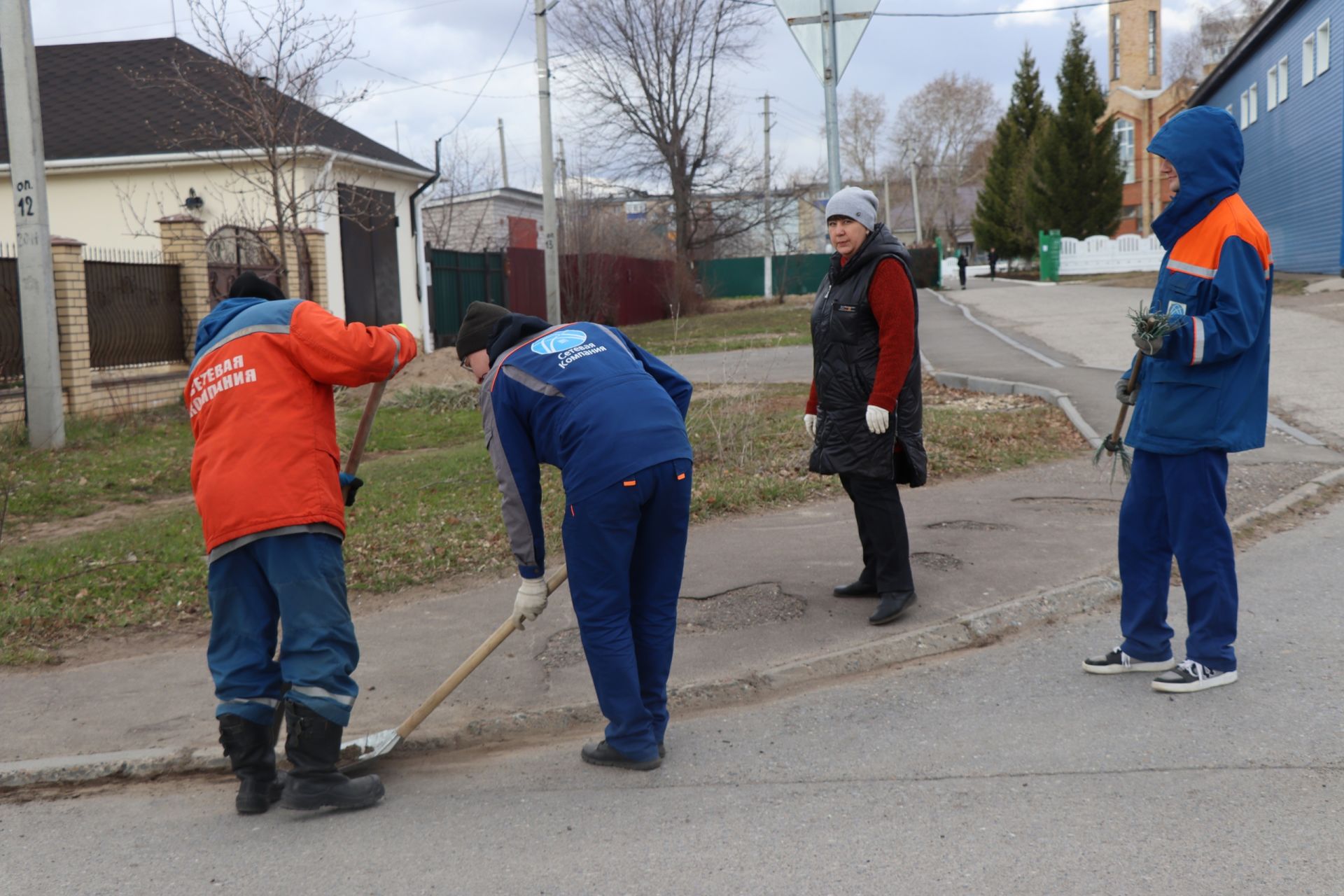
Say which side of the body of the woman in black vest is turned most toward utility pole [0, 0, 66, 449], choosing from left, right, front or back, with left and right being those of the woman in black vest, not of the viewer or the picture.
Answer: right

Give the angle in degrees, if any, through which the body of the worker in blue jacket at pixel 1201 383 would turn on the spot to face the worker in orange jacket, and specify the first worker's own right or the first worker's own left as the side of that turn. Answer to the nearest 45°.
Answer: approximately 45° to the first worker's own left

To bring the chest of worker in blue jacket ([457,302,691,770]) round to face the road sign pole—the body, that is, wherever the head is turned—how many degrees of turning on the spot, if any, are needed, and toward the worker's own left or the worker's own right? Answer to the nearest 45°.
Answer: approximately 45° to the worker's own right

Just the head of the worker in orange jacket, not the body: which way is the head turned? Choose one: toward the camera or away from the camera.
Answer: away from the camera

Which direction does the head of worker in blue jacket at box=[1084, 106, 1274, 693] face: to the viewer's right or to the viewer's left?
to the viewer's left

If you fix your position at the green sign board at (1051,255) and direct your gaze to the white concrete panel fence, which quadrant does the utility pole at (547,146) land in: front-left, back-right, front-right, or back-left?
back-right

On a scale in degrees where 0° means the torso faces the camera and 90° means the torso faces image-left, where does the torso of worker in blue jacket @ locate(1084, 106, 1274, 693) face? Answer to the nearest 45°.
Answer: approximately 90°

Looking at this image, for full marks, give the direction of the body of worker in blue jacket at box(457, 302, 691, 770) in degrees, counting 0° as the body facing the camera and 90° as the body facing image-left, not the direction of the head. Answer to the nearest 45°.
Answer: approximately 135°

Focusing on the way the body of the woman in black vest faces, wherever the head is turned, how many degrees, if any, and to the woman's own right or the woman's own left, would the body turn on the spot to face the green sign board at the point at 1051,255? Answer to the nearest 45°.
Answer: approximately 135° to the woman's own right
